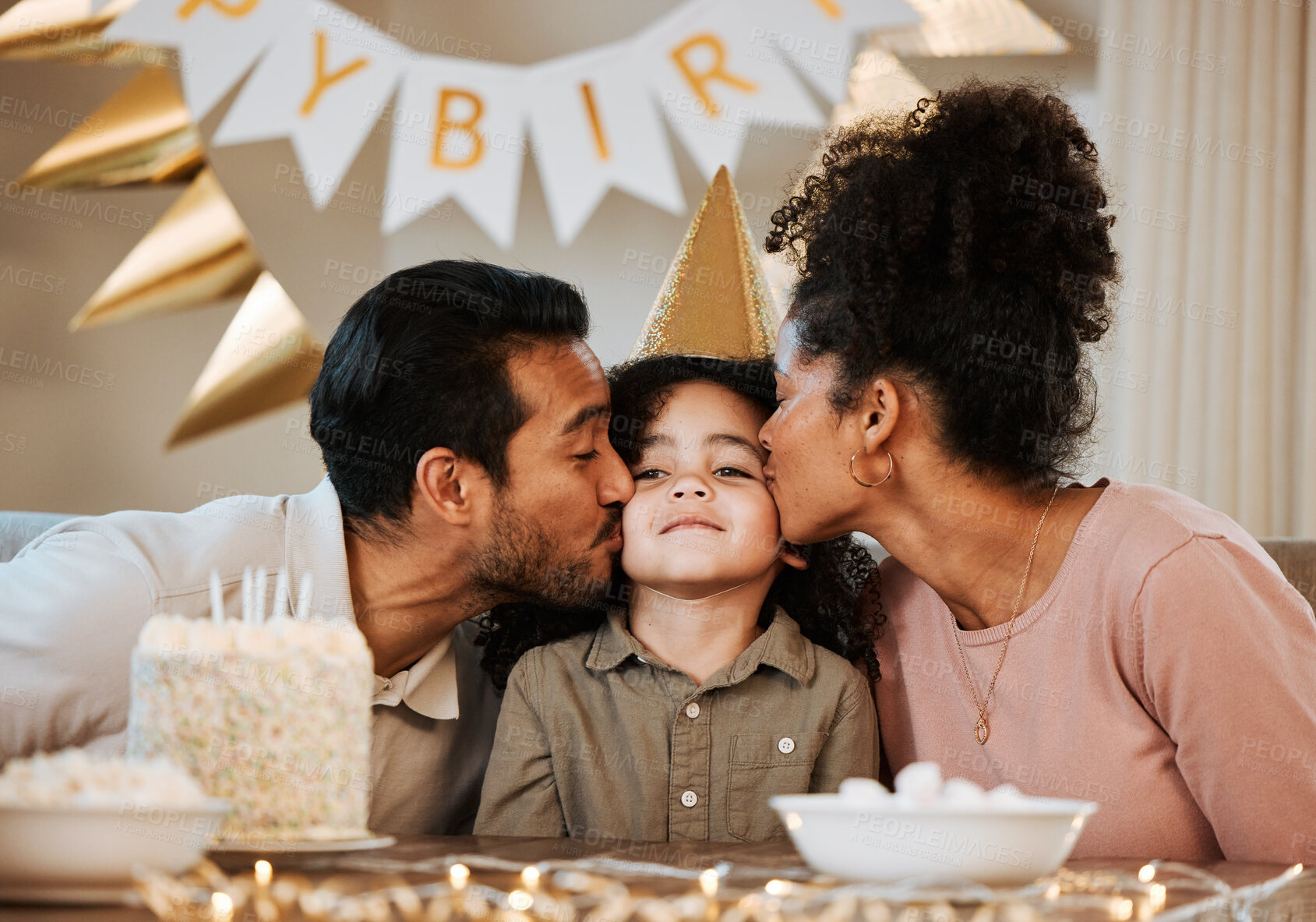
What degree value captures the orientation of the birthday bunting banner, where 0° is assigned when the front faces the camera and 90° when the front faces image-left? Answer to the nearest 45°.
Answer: approximately 0°

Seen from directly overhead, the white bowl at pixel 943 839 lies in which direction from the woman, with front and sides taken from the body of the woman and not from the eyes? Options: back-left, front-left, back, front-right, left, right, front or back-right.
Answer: front-left

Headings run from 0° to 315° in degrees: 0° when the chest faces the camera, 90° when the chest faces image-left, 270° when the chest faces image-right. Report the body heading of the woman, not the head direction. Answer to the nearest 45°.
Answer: approximately 45°

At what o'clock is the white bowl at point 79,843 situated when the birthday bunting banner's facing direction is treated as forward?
The white bowl is roughly at 12 o'clock from the birthday bunting banner.

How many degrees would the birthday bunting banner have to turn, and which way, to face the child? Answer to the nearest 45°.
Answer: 0° — it already faces them

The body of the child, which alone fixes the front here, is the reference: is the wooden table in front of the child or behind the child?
in front

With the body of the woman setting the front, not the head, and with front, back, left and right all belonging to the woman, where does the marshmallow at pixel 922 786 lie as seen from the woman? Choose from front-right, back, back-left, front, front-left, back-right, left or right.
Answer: front-left

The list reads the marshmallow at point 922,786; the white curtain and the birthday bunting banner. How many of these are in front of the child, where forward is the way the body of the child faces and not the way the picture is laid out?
1

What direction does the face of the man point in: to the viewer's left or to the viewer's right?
to the viewer's right

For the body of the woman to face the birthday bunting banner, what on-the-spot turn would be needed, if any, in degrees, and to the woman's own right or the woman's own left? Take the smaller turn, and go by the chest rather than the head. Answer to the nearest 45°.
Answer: approximately 90° to the woman's own right

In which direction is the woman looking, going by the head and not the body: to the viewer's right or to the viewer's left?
to the viewer's left

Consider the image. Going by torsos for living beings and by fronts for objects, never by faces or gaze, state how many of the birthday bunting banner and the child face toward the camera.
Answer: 2
